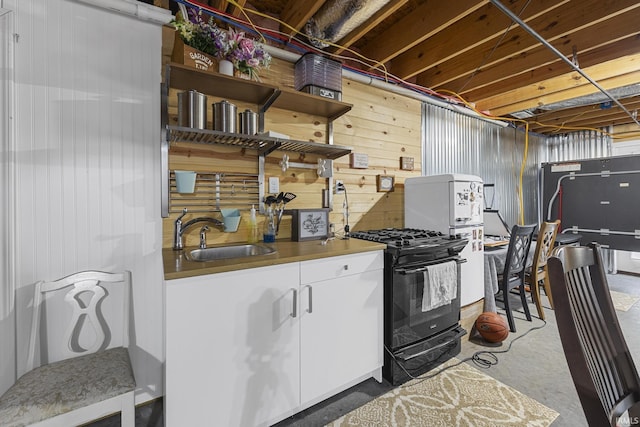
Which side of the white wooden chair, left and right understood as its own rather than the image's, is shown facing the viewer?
front

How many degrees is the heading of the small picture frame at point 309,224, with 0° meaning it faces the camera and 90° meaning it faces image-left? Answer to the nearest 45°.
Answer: approximately 315°

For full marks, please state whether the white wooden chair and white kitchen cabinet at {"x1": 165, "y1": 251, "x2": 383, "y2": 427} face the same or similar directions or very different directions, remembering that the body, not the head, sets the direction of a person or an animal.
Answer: same or similar directions

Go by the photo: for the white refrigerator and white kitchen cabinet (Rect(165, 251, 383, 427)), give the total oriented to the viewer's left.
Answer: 0

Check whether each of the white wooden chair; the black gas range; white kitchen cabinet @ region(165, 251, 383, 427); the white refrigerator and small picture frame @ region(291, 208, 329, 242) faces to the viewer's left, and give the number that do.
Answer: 0

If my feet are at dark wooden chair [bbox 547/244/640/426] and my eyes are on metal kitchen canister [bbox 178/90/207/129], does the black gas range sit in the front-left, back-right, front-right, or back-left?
front-right

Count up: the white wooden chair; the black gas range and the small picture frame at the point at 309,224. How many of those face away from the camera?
0

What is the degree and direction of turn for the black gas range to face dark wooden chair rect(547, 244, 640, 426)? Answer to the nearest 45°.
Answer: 0° — it already faces it

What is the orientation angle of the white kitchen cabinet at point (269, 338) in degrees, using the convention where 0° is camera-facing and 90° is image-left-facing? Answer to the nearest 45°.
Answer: approximately 315°

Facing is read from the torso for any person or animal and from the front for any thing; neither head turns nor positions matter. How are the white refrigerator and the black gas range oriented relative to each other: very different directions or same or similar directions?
same or similar directions

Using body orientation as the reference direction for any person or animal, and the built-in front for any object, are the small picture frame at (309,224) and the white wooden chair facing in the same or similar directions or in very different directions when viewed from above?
same or similar directions

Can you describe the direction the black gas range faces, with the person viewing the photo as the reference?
facing the viewer and to the right of the viewer

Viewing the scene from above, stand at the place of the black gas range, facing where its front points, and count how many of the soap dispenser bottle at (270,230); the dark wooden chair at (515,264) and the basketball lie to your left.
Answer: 2

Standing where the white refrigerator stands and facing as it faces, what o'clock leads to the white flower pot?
The white flower pot is roughly at 3 o'clock from the white refrigerator.

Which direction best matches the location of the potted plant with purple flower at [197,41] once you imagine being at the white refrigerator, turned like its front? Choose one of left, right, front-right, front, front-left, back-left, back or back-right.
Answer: right
